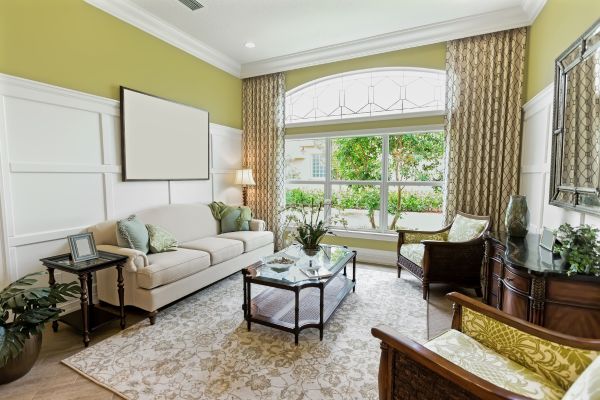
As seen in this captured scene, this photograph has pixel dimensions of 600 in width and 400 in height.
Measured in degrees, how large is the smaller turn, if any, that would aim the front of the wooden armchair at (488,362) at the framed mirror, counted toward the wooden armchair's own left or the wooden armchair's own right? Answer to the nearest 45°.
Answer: approximately 45° to the wooden armchair's own right

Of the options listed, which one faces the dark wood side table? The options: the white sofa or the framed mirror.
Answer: the framed mirror

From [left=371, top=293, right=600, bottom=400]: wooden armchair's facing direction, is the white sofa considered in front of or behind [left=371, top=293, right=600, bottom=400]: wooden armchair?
in front

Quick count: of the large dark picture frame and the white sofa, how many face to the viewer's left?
0

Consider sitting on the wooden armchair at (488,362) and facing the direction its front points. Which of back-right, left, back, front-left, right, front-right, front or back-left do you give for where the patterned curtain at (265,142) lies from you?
front

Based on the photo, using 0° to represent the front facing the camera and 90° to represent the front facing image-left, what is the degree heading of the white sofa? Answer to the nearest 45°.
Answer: approximately 315°

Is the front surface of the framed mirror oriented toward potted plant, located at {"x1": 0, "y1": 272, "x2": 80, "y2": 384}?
yes

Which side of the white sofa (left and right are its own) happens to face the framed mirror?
front

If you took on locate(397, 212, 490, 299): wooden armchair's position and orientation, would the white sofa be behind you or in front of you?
in front

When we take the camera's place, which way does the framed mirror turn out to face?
facing the viewer and to the left of the viewer

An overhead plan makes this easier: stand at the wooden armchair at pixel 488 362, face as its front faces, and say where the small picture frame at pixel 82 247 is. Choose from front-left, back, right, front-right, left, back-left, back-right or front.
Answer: front-left

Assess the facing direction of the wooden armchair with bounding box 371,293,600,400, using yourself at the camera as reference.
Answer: facing away from the viewer and to the left of the viewer

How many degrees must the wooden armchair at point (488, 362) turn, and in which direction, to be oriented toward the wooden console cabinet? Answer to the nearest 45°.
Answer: approximately 90° to its right

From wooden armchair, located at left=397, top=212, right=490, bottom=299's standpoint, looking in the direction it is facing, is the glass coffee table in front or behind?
in front

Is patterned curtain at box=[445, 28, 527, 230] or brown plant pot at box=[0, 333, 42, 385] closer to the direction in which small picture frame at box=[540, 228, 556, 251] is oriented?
the brown plant pot

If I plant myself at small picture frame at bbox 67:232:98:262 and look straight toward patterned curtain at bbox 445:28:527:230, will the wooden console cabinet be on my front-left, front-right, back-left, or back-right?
front-right

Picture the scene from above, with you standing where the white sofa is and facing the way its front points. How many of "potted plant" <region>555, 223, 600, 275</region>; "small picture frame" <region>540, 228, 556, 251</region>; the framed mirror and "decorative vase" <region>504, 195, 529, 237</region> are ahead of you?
4

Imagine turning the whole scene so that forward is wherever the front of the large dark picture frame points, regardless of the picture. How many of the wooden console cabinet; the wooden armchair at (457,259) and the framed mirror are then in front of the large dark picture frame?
3
